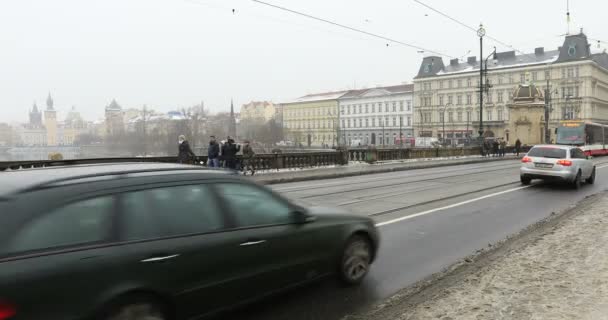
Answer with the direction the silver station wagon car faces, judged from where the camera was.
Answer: facing away from the viewer and to the right of the viewer

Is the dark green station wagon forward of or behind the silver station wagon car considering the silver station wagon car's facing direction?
behind

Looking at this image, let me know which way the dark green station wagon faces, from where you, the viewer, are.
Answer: facing away from the viewer and to the right of the viewer

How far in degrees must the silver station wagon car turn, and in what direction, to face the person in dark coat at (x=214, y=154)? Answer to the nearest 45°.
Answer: approximately 135° to its left

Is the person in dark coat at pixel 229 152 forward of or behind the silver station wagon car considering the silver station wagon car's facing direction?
behind

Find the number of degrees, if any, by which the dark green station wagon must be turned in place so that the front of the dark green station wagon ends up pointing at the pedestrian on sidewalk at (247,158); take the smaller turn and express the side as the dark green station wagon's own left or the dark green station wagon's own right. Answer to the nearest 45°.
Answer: approximately 45° to the dark green station wagon's own left
